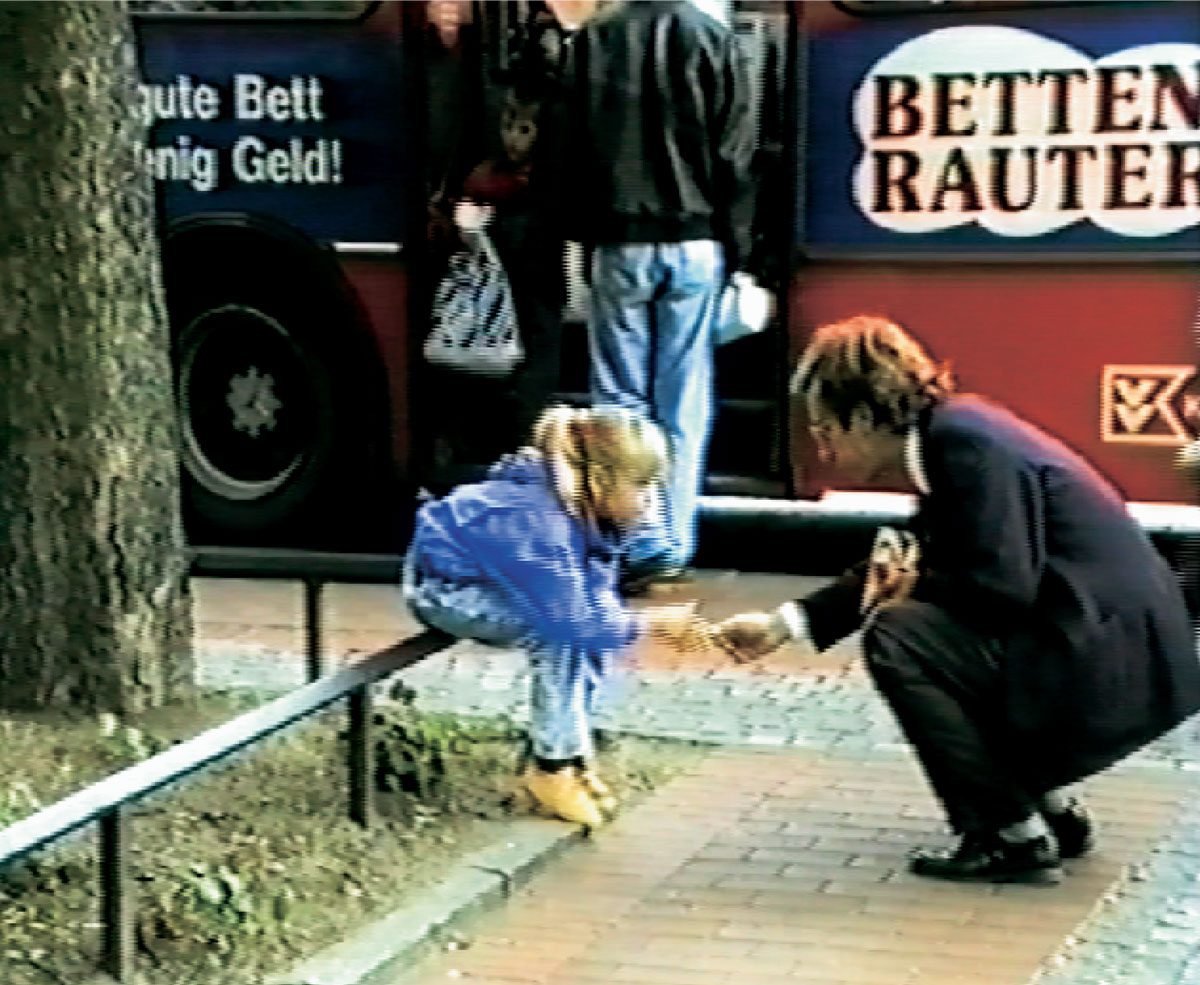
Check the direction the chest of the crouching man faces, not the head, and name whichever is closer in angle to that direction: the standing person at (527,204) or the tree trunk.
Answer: the tree trunk

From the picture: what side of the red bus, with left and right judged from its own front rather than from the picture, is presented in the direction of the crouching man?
right

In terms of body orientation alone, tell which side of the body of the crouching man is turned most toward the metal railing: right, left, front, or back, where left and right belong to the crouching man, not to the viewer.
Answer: front

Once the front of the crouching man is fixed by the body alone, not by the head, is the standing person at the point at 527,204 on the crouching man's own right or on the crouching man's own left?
on the crouching man's own right

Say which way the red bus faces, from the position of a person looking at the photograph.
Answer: facing to the right of the viewer

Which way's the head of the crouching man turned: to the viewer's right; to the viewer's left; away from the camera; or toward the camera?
to the viewer's left

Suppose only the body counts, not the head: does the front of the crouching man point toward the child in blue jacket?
yes

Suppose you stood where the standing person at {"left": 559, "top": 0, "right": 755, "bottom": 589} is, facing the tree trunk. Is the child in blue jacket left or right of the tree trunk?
left

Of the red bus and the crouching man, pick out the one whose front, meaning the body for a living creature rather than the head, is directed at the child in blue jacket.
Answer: the crouching man

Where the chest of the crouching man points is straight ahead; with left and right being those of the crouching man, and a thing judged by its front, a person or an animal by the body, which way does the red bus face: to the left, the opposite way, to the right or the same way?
the opposite way

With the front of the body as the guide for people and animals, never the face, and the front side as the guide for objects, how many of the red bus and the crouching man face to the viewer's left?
1

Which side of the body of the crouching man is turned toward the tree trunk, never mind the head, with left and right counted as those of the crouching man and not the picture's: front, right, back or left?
front

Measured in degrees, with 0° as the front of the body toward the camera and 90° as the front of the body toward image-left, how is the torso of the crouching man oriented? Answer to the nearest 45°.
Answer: approximately 90°

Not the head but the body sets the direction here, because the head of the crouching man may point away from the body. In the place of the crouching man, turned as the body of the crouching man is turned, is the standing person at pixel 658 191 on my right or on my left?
on my right

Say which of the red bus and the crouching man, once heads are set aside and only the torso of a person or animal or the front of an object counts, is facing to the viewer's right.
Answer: the red bus

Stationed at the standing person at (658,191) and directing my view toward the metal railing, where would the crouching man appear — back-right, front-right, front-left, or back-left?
front-left

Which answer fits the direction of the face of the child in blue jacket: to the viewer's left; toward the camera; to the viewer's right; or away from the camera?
to the viewer's right

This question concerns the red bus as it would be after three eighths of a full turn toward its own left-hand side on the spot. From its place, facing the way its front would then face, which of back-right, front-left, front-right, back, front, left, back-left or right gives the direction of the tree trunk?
left
